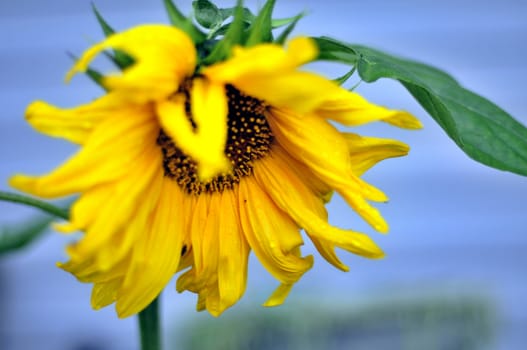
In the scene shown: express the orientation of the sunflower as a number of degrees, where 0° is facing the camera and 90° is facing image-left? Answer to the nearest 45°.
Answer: approximately 0°
